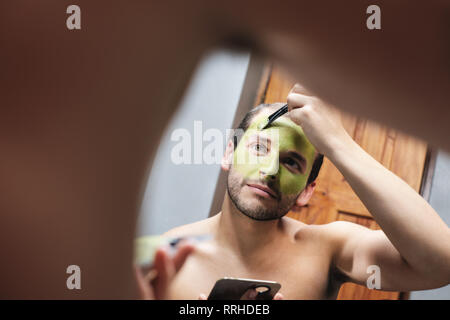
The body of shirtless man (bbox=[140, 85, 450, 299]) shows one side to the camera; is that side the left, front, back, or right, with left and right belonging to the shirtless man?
front
